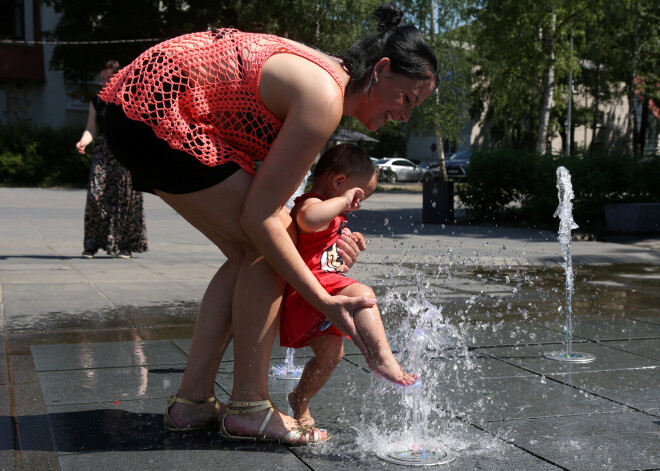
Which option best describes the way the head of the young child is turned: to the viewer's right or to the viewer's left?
to the viewer's right

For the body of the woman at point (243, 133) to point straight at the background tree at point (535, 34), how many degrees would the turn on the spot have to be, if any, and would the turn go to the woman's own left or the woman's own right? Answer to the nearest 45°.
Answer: approximately 90° to the woman's own left

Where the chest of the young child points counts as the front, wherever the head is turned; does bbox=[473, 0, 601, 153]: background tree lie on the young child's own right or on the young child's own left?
on the young child's own left

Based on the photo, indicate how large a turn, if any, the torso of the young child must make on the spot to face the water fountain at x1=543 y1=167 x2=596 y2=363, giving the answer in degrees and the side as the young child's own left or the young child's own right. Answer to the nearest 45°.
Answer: approximately 45° to the young child's own left

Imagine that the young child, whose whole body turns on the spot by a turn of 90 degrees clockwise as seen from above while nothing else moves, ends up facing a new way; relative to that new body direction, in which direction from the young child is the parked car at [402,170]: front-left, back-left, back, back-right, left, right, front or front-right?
back

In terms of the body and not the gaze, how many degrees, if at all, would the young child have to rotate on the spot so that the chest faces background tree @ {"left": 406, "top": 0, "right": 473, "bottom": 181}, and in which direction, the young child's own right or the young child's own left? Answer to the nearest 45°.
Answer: approximately 90° to the young child's own left

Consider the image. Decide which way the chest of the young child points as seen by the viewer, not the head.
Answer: to the viewer's right

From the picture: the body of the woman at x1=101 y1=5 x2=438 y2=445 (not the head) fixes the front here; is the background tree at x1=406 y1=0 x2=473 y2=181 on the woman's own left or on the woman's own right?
on the woman's own left

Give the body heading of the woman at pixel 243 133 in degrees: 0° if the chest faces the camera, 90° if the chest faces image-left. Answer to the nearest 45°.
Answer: approximately 270°
